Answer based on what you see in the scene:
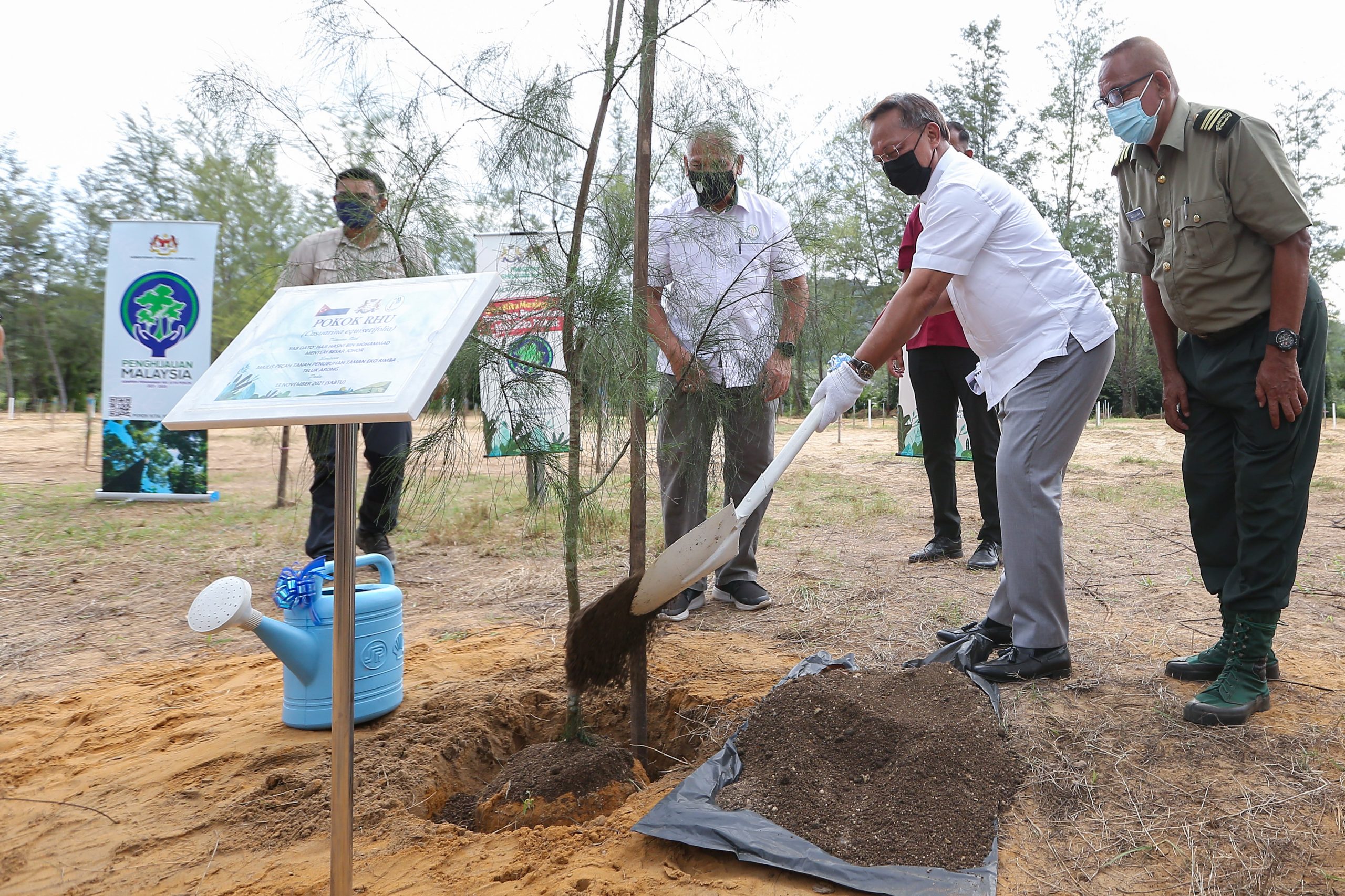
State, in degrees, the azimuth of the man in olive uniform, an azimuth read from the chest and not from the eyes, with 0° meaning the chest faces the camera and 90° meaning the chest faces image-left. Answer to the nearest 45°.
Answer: approximately 45°

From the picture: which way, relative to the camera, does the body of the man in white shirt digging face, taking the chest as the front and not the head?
to the viewer's left

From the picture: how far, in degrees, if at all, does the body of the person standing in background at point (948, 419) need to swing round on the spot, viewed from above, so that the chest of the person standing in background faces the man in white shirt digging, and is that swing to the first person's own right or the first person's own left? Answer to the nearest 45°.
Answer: approximately 45° to the first person's own left

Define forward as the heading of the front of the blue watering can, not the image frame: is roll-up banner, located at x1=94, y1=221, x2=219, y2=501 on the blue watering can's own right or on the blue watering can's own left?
on the blue watering can's own right

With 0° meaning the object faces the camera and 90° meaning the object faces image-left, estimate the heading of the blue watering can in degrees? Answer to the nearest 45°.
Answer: approximately 45°

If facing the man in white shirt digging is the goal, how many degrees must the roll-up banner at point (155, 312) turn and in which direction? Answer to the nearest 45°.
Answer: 0° — it already faces them
